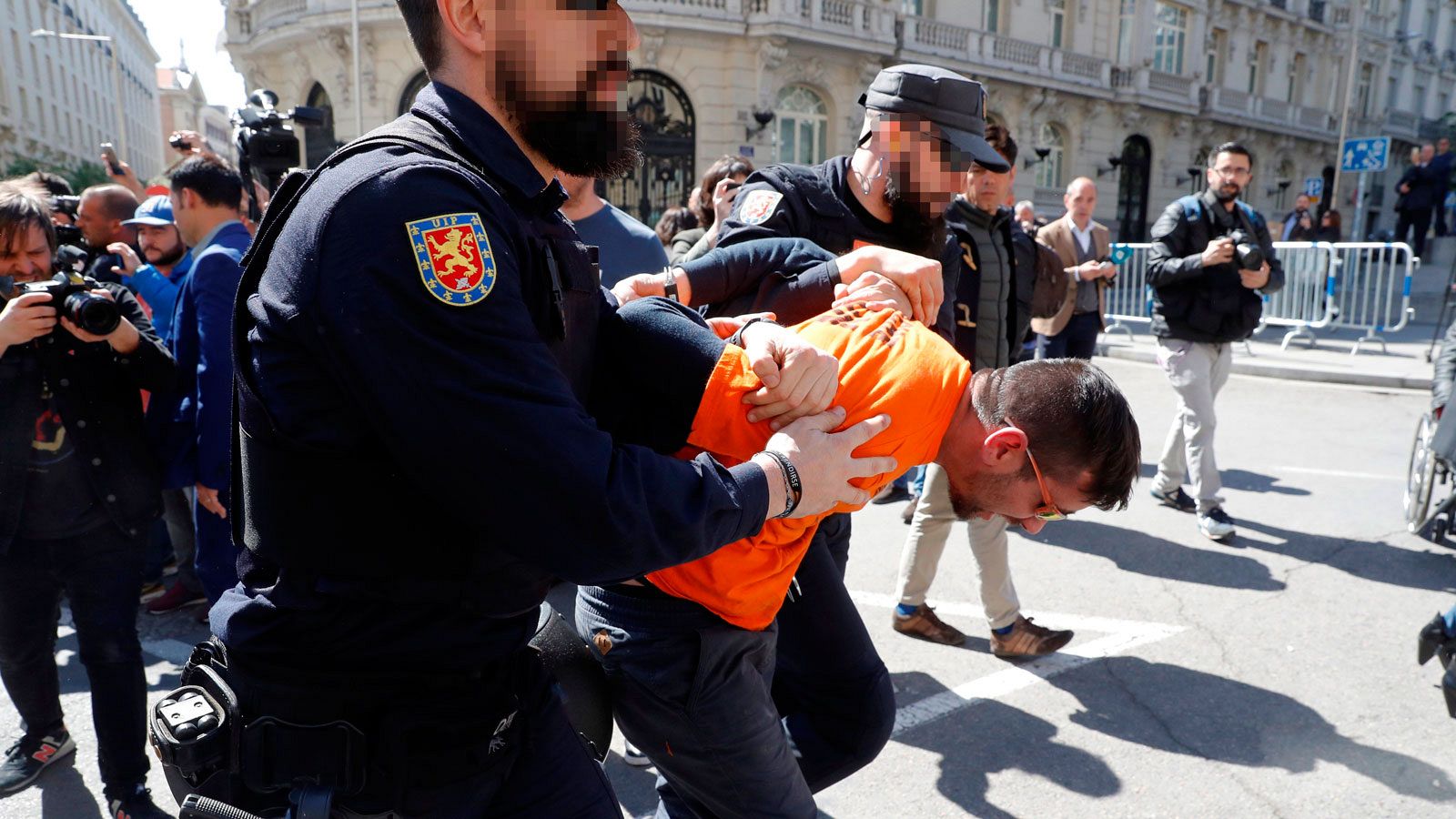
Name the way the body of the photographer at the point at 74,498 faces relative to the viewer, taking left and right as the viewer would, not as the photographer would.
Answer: facing the viewer

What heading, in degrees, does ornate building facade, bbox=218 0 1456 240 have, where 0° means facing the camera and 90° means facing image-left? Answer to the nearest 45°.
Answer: approximately 315°

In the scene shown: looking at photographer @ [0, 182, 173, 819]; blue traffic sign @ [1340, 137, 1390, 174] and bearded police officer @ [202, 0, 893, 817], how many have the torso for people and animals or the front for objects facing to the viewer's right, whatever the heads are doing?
1

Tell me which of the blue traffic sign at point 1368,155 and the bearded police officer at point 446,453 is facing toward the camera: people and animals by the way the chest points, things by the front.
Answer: the blue traffic sign

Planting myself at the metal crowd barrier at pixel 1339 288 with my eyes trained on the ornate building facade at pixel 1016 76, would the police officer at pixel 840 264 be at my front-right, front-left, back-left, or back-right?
back-left

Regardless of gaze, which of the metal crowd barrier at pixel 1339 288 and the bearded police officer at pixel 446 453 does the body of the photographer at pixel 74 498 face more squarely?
the bearded police officer

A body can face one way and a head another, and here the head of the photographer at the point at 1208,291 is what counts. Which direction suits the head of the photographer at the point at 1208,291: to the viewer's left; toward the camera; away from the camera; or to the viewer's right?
toward the camera

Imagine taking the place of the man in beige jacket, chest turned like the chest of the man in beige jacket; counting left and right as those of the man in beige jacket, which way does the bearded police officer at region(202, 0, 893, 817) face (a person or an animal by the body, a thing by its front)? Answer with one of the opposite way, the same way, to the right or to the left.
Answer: to the left

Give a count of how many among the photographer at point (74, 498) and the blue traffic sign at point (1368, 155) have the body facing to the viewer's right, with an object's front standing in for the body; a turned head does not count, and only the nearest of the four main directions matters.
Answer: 0

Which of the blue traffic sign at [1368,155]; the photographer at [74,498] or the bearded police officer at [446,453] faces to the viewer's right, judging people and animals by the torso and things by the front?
the bearded police officer

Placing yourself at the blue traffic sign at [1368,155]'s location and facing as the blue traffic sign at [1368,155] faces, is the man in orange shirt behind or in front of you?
in front

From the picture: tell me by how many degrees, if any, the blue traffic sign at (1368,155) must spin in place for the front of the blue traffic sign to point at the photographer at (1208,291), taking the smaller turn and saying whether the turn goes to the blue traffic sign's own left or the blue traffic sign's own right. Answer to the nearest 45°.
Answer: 0° — it already faces them

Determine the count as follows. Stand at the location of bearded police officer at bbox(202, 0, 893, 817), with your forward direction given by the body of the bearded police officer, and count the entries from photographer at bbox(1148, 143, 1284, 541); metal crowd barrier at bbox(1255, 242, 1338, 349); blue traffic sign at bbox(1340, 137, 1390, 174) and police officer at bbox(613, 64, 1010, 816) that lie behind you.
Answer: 0

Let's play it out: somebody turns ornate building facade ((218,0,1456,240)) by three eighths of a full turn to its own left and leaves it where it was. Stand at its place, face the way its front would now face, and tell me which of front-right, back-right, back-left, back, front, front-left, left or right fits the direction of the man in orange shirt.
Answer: back

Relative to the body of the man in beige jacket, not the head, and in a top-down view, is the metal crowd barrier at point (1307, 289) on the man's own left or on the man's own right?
on the man's own left

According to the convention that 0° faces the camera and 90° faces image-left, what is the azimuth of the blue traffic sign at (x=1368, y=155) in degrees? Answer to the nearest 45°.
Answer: approximately 0°

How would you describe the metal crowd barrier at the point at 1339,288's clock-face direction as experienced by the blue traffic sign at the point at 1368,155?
The metal crowd barrier is roughly at 12 o'clock from the blue traffic sign.

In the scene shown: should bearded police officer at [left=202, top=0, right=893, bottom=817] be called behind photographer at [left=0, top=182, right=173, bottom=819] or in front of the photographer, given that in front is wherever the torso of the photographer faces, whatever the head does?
in front
